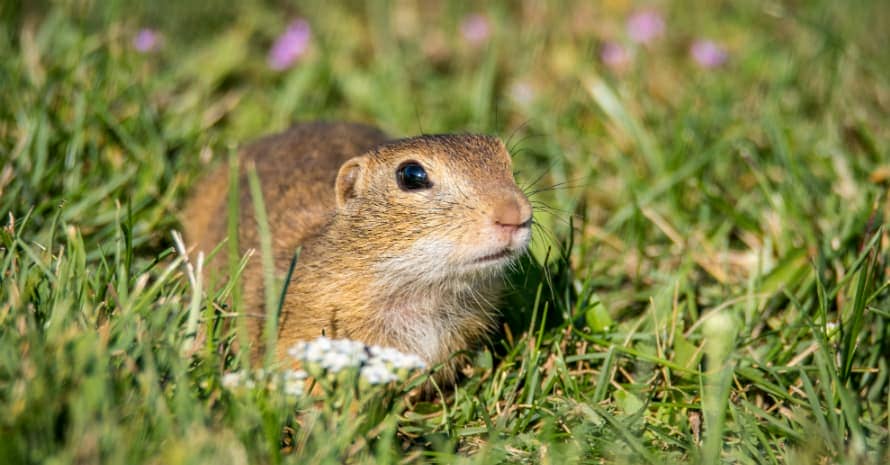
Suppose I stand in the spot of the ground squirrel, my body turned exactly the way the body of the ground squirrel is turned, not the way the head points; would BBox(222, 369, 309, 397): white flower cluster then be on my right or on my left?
on my right

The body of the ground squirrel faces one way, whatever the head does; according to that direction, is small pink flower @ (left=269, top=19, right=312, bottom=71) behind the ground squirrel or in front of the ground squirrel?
behind

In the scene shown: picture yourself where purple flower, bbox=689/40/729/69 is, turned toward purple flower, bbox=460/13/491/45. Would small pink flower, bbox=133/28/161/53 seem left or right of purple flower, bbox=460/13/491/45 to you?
left

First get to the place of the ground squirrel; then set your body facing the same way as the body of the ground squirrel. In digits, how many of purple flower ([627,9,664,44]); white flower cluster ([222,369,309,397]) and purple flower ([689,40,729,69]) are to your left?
2

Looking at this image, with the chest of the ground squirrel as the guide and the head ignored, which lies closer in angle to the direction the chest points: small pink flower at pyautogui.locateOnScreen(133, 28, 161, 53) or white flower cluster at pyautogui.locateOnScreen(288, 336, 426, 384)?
the white flower cluster

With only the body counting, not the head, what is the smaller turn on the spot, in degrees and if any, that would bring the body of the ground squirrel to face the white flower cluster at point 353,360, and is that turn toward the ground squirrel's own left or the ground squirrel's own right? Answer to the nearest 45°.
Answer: approximately 45° to the ground squirrel's own right

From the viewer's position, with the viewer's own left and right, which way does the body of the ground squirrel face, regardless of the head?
facing the viewer and to the right of the viewer

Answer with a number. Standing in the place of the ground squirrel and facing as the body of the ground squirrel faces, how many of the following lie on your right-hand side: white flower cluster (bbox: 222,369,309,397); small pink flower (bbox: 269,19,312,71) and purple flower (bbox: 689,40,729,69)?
1

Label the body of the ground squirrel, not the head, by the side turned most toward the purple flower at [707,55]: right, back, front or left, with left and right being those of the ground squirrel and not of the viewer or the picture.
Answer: left

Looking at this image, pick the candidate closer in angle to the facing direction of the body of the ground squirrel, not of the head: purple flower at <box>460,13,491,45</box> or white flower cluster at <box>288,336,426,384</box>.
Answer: the white flower cluster

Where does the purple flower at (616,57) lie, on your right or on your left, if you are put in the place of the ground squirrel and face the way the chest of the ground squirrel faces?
on your left

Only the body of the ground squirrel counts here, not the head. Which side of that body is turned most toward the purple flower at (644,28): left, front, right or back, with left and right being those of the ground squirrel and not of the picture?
left
